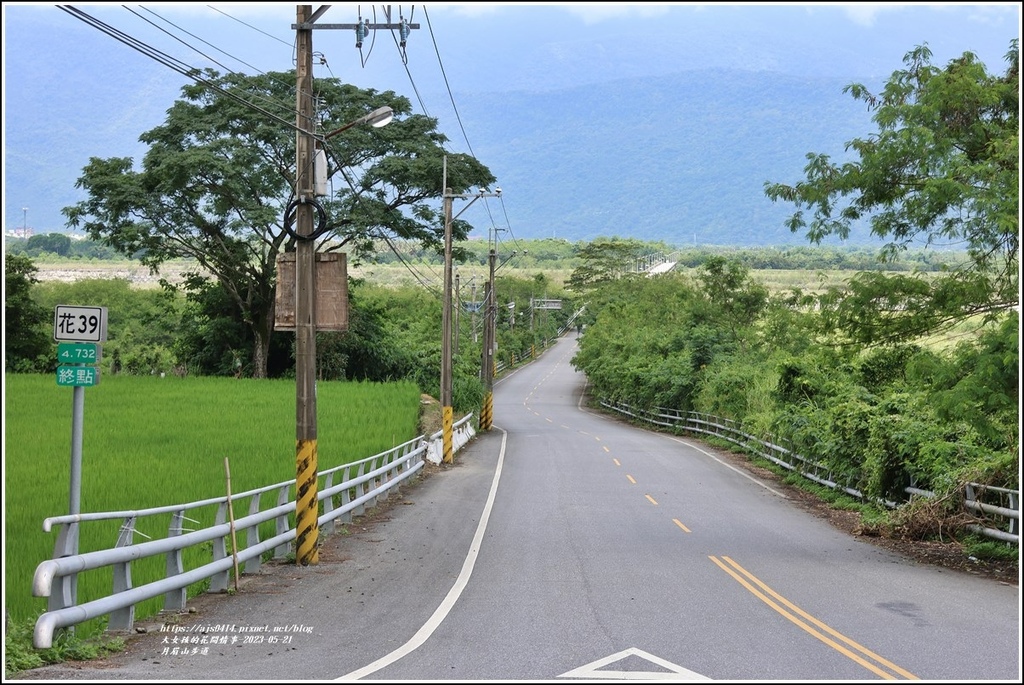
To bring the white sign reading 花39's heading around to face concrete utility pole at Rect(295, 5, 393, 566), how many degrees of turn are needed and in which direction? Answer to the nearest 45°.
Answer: approximately 135° to its left

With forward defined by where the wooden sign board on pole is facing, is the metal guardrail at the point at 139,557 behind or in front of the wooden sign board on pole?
behind

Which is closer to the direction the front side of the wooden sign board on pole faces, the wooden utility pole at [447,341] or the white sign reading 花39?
the wooden utility pole

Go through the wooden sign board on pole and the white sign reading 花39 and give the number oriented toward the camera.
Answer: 1

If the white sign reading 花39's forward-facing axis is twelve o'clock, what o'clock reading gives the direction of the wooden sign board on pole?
The wooden sign board on pole is roughly at 7 o'clock from the white sign reading 花39.

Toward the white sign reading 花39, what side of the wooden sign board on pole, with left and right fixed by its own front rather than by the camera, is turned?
back

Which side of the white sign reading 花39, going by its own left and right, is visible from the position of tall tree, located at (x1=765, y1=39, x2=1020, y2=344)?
left

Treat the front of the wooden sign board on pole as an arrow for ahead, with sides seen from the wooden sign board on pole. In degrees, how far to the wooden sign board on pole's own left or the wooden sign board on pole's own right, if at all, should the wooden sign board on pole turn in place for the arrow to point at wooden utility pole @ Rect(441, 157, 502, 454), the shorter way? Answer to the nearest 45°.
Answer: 0° — it already faces it

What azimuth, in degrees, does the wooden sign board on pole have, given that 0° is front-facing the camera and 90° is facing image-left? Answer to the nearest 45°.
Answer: approximately 180°

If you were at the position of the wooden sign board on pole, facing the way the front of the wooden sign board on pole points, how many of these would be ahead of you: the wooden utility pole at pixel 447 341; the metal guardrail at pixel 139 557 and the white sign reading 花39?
1

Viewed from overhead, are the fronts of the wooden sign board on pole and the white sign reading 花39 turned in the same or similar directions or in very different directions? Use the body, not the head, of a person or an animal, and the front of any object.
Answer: very different directions
